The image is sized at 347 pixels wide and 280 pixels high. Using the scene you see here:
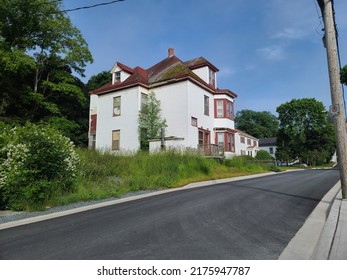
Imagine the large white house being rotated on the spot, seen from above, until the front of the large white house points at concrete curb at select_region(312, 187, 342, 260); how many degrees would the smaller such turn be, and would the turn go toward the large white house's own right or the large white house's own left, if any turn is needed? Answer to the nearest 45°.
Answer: approximately 45° to the large white house's own right

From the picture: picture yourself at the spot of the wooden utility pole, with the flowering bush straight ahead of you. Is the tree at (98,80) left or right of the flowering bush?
right

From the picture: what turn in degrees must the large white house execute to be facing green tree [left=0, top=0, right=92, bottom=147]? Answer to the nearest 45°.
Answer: approximately 135° to its right

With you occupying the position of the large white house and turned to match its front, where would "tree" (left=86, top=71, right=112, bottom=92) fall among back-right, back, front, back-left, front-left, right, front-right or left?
back

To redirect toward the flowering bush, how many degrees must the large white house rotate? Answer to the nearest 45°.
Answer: approximately 45° to its right

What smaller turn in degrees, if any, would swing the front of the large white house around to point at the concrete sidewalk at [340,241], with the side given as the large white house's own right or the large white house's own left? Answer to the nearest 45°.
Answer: approximately 45° to the large white house's own right

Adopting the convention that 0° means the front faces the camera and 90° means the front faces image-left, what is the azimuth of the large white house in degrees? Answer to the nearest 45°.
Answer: approximately 315°
